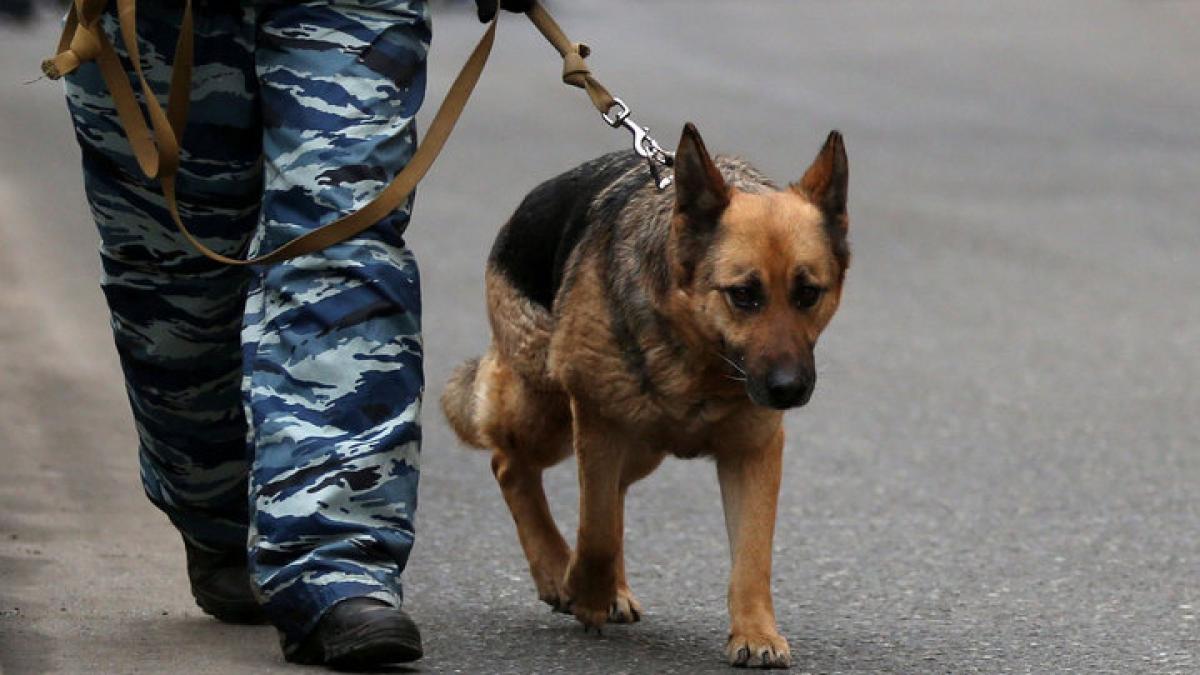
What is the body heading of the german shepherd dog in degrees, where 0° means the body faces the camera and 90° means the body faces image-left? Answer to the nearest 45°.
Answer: approximately 315°
